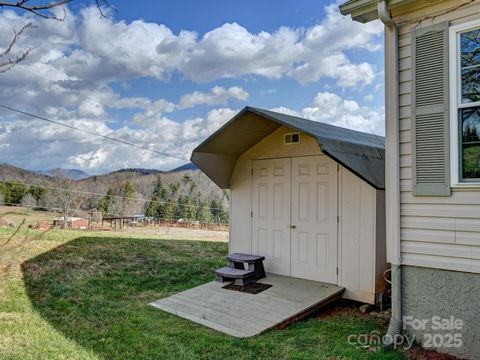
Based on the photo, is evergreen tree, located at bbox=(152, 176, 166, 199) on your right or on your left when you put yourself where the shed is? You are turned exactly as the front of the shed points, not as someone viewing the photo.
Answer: on your right

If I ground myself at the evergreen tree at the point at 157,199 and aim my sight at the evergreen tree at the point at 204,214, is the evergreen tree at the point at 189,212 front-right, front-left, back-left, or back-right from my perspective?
front-right

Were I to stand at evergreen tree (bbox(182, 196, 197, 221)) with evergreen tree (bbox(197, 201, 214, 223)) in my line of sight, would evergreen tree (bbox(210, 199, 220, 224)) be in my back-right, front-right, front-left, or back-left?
front-left

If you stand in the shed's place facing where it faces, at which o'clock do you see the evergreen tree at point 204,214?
The evergreen tree is roughly at 4 o'clock from the shed.

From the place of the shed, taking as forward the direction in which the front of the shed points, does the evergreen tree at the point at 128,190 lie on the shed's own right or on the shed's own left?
on the shed's own right

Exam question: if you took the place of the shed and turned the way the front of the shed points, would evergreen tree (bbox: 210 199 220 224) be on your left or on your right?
on your right

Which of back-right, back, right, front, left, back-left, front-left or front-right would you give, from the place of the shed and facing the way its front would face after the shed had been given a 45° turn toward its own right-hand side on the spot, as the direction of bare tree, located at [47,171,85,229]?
front-right

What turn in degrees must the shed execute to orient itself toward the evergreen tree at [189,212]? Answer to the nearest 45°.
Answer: approximately 135° to its right
